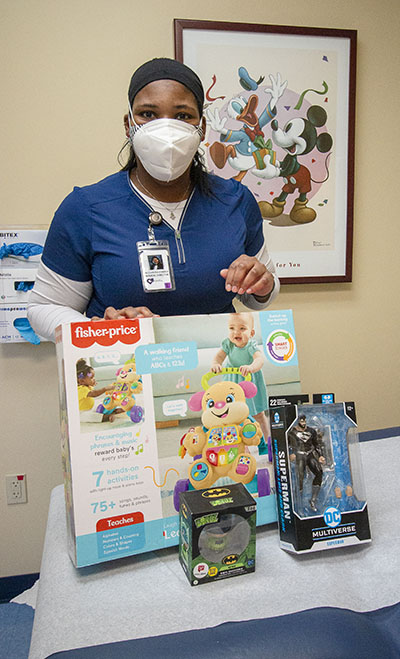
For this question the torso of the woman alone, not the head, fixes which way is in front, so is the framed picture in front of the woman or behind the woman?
behind

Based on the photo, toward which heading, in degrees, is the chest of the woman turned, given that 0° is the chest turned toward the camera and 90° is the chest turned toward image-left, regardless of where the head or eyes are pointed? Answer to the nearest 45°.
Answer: approximately 0°
